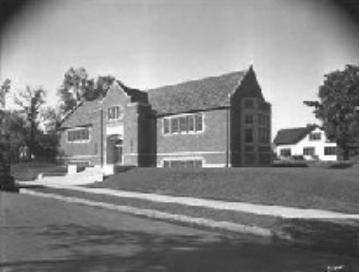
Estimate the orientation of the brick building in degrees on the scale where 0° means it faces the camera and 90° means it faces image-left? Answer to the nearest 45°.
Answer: approximately 45°
